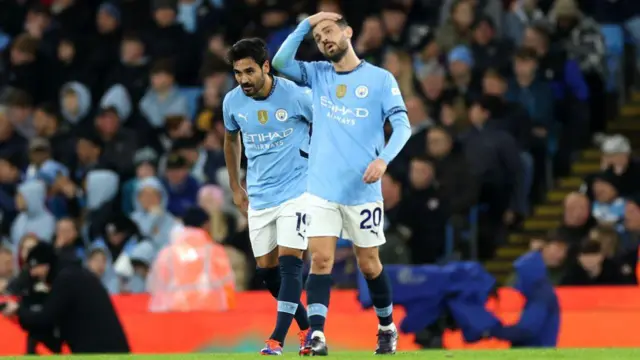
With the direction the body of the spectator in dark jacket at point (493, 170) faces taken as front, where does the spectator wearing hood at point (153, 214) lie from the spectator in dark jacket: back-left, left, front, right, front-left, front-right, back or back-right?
front-right

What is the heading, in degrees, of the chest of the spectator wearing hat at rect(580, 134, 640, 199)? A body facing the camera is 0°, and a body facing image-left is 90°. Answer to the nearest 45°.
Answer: approximately 45°

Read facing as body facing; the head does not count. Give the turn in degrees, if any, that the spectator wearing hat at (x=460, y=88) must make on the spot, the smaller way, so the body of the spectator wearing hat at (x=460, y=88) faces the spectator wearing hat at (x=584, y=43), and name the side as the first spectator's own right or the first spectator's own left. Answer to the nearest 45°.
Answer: approximately 135° to the first spectator's own left
